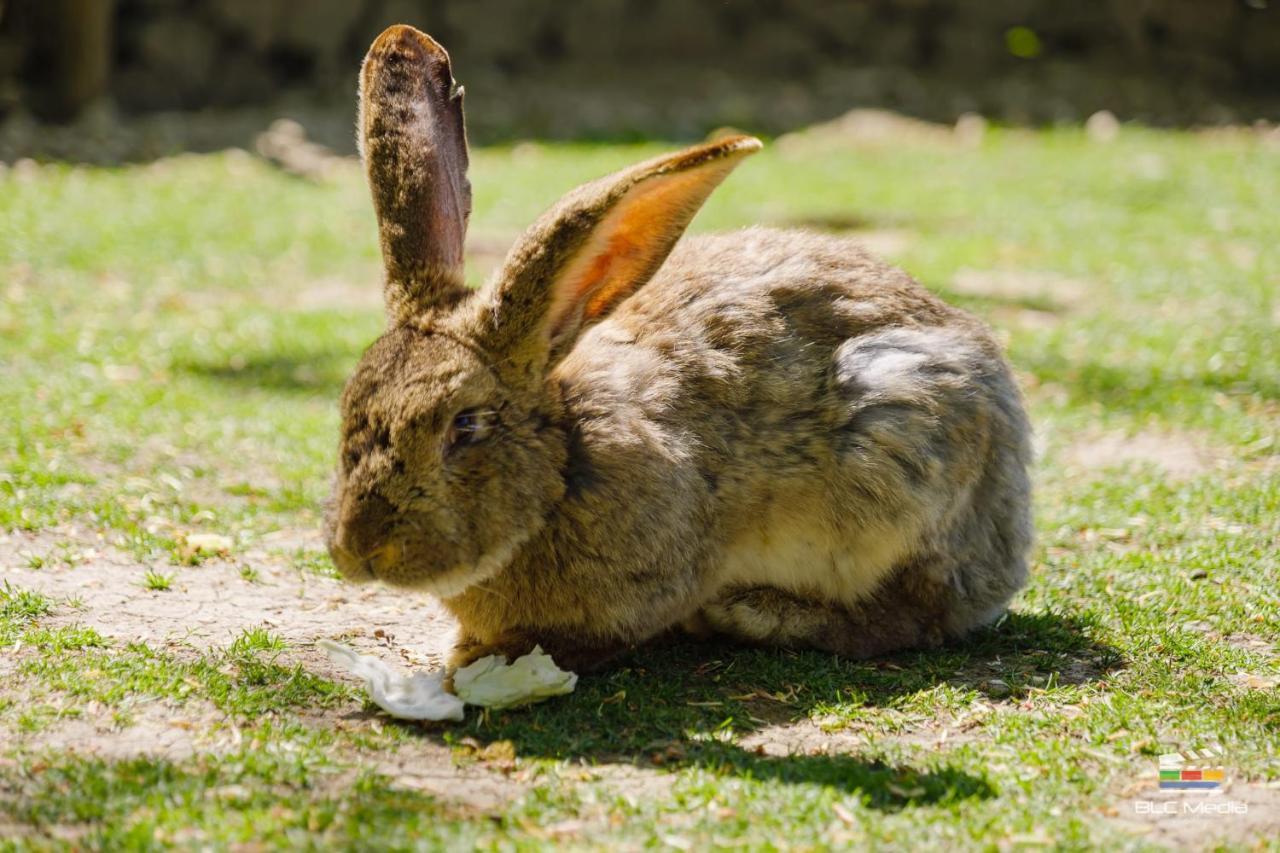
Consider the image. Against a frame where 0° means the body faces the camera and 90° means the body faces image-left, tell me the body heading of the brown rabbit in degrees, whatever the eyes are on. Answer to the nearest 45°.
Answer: approximately 45°

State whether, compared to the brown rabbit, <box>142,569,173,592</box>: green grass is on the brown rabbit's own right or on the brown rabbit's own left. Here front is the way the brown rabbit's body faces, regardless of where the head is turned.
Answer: on the brown rabbit's own right
